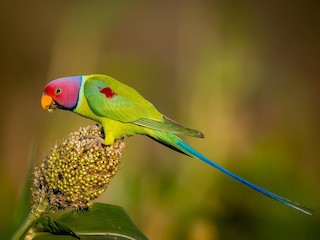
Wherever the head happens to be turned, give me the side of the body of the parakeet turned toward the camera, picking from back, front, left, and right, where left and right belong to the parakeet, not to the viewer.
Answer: left
